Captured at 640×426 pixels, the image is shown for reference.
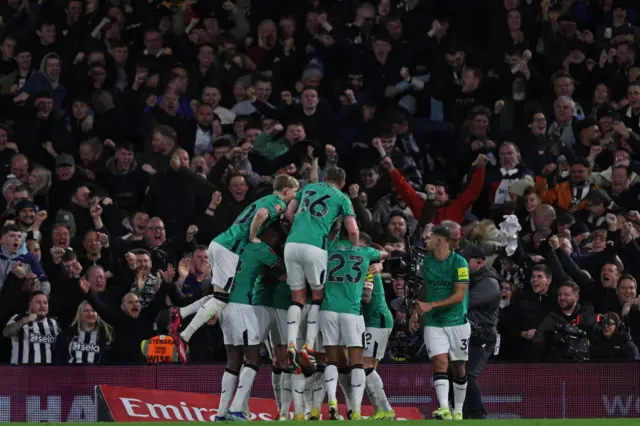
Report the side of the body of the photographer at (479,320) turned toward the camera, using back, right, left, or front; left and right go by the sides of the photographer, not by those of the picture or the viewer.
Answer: left

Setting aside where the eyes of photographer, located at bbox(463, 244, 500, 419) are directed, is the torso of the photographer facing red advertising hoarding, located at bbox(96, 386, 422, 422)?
yes

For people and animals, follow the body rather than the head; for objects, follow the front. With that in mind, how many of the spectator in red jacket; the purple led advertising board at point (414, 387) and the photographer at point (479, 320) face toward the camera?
2

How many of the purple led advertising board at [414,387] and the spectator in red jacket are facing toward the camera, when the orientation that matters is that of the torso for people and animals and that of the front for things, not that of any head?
2
